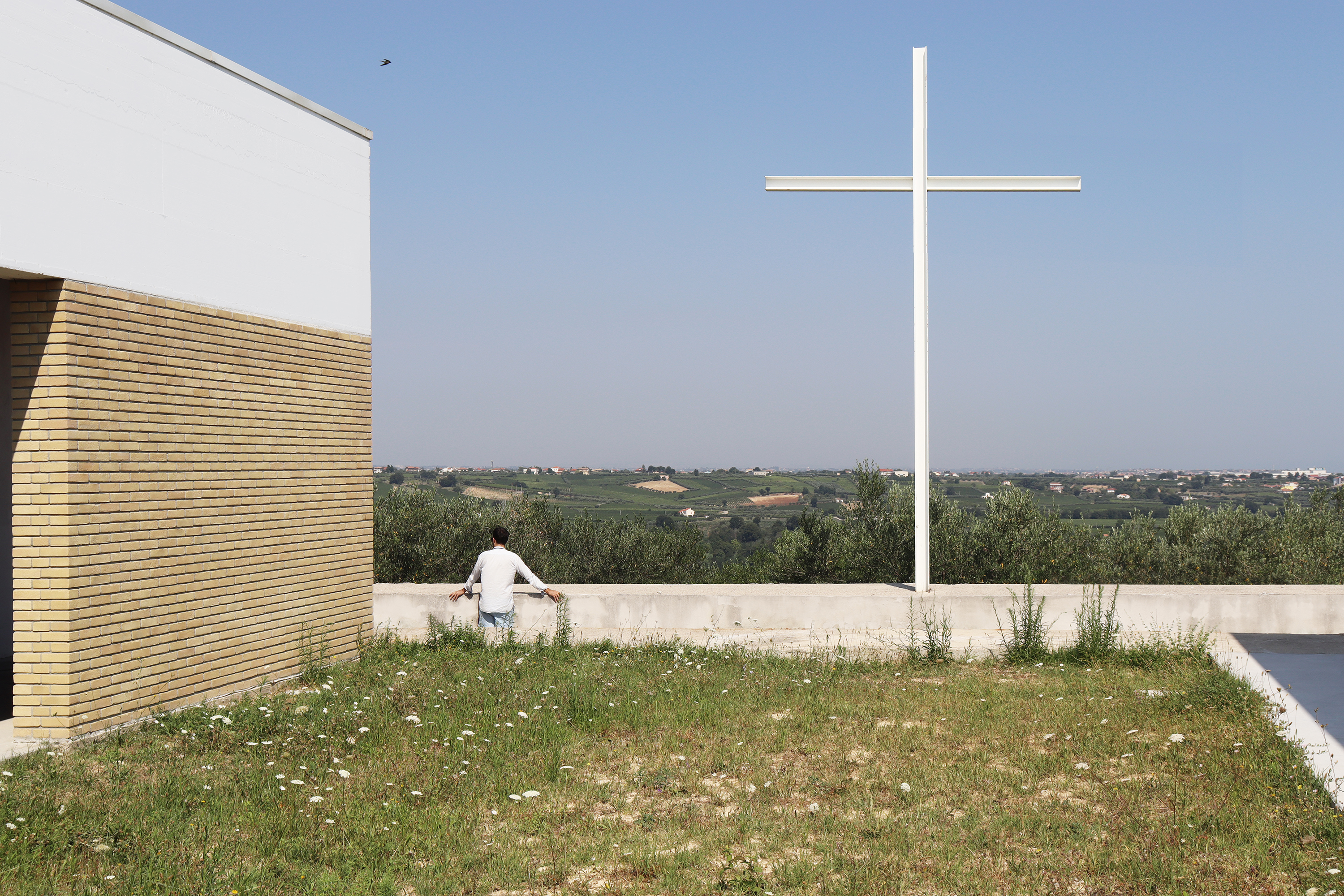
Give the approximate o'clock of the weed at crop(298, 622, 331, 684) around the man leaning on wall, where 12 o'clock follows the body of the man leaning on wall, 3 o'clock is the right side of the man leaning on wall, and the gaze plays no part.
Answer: The weed is roughly at 7 o'clock from the man leaning on wall.

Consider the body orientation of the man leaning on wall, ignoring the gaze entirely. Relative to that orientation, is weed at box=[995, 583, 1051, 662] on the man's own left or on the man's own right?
on the man's own right

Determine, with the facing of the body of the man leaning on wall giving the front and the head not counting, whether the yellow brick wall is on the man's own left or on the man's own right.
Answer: on the man's own left

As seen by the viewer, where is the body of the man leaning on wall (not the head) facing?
away from the camera

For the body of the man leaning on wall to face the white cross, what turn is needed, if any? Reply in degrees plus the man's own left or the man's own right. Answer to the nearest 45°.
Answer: approximately 90° to the man's own right

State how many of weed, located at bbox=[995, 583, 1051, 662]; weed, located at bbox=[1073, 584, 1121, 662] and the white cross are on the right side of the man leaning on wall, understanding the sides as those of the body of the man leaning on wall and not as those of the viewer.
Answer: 3

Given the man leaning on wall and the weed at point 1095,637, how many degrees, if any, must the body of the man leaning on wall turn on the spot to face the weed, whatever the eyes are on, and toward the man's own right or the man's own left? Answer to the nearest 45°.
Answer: approximately 90° to the man's own right
